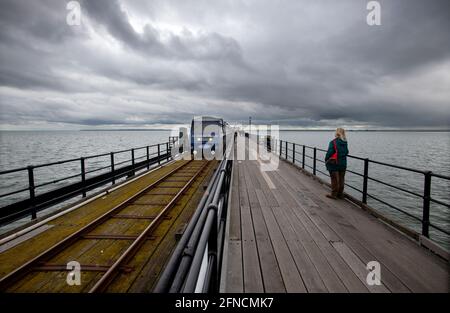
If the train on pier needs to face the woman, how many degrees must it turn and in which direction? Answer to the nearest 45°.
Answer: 0° — it already faces them

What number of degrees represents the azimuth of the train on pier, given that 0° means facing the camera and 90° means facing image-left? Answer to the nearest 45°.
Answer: approximately 0°
